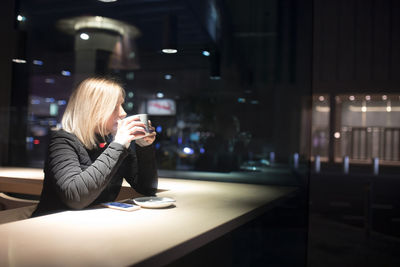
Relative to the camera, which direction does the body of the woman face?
to the viewer's right

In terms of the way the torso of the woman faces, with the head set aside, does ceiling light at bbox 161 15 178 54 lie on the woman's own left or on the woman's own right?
on the woman's own left

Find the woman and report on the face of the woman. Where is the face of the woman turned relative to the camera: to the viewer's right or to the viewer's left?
to the viewer's right
